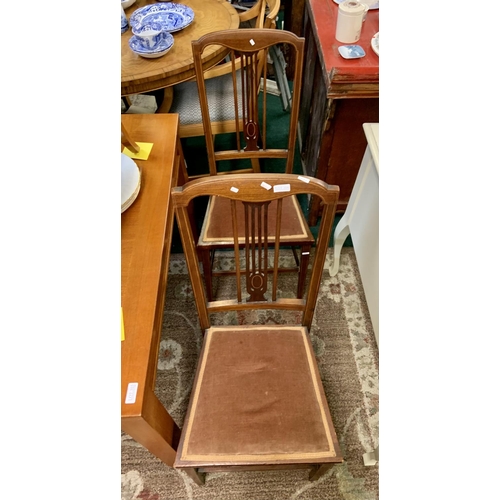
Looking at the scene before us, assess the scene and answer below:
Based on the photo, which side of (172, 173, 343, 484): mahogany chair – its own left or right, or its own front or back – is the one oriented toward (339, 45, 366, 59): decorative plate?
back

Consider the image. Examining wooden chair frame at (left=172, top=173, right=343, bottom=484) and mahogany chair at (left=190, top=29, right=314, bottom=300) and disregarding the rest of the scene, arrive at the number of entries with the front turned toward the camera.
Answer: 2

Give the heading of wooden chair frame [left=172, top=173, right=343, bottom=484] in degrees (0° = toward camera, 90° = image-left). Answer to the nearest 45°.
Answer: approximately 0°

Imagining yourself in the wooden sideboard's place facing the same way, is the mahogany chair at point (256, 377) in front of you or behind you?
in front

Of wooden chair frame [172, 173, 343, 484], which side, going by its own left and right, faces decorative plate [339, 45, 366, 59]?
back

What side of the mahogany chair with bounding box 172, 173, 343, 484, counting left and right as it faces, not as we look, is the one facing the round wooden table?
back
